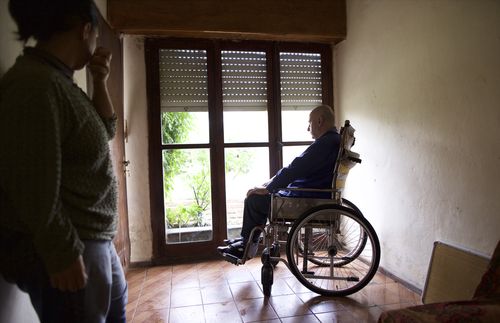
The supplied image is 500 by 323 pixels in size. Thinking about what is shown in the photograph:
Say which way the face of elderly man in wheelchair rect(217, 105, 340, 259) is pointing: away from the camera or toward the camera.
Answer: away from the camera

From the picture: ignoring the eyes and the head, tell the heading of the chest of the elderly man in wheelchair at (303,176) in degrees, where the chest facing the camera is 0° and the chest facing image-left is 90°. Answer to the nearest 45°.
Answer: approximately 90°

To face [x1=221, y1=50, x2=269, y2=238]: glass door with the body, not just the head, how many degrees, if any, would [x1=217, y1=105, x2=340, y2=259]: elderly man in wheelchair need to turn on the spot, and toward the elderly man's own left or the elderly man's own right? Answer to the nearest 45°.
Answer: approximately 45° to the elderly man's own right

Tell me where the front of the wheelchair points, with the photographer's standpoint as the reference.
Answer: facing to the left of the viewer

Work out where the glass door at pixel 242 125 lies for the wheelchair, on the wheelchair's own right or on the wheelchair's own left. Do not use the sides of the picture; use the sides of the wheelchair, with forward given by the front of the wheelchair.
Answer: on the wheelchair's own right

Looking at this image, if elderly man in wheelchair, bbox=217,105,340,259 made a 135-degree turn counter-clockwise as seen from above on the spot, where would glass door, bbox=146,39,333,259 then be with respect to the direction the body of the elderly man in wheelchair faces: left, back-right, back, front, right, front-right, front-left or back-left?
back

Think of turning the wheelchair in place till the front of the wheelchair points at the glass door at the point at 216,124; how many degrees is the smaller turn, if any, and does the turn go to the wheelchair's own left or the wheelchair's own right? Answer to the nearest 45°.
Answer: approximately 45° to the wheelchair's own right
